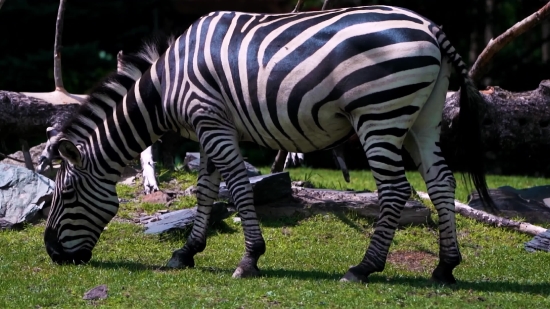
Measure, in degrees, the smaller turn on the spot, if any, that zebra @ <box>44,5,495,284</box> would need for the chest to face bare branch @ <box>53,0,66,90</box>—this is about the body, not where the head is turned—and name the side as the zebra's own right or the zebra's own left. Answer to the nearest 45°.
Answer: approximately 45° to the zebra's own right

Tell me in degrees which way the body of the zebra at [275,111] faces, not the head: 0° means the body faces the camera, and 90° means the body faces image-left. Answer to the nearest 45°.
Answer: approximately 90°

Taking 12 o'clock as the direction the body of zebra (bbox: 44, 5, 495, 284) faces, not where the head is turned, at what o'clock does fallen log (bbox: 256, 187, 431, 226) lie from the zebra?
The fallen log is roughly at 4 o'clock from the zebra.

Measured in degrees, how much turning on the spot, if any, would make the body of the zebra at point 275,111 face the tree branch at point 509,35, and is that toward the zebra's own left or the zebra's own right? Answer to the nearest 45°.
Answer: approximately 135° to the zebra's own right

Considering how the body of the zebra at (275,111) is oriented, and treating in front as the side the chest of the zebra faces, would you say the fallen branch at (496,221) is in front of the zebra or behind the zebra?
behind

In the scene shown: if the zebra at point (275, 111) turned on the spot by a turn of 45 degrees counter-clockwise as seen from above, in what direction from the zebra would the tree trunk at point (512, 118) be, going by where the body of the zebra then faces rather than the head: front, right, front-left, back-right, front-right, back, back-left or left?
back

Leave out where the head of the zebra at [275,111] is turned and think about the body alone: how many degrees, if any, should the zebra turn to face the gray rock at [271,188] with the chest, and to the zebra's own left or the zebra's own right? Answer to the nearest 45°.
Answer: approximately 90° to the zebra's own right
